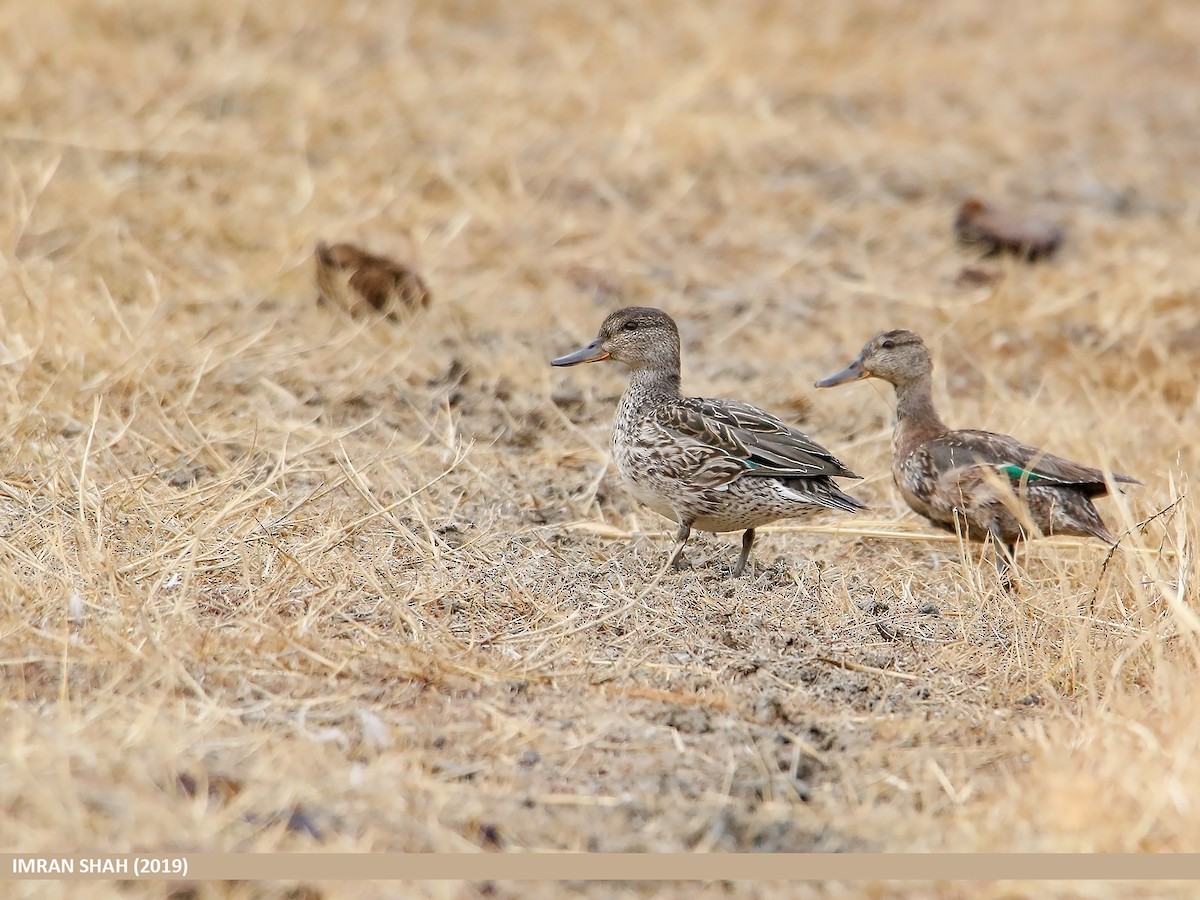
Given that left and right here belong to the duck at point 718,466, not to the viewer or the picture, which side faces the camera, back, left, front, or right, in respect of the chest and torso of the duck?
left

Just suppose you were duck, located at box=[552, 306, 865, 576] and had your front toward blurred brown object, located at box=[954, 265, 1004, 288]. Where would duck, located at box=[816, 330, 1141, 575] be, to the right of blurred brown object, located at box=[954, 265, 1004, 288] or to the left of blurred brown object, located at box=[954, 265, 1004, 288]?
right

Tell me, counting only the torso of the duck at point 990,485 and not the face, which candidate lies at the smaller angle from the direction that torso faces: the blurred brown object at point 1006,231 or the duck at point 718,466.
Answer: the duck

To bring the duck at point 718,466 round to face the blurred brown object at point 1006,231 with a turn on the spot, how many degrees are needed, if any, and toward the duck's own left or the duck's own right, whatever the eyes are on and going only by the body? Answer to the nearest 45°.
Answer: approximately 135° to the duck's own right

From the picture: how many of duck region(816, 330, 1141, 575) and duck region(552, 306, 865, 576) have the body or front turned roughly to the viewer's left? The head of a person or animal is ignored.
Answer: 2

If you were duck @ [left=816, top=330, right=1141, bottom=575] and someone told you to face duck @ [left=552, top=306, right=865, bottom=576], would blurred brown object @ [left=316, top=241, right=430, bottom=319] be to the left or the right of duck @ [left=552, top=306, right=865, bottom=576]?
right

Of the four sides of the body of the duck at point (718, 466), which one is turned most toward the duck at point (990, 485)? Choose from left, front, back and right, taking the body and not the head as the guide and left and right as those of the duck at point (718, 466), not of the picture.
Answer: back

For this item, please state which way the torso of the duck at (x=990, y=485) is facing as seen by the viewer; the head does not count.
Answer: to the viewer's left

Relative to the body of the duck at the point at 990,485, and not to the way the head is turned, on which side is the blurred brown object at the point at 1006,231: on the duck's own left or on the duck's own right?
on the duck's own right
